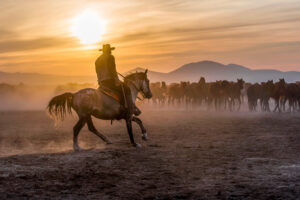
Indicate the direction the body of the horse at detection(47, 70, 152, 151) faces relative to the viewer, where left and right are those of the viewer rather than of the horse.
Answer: facing to the right of the viewer
